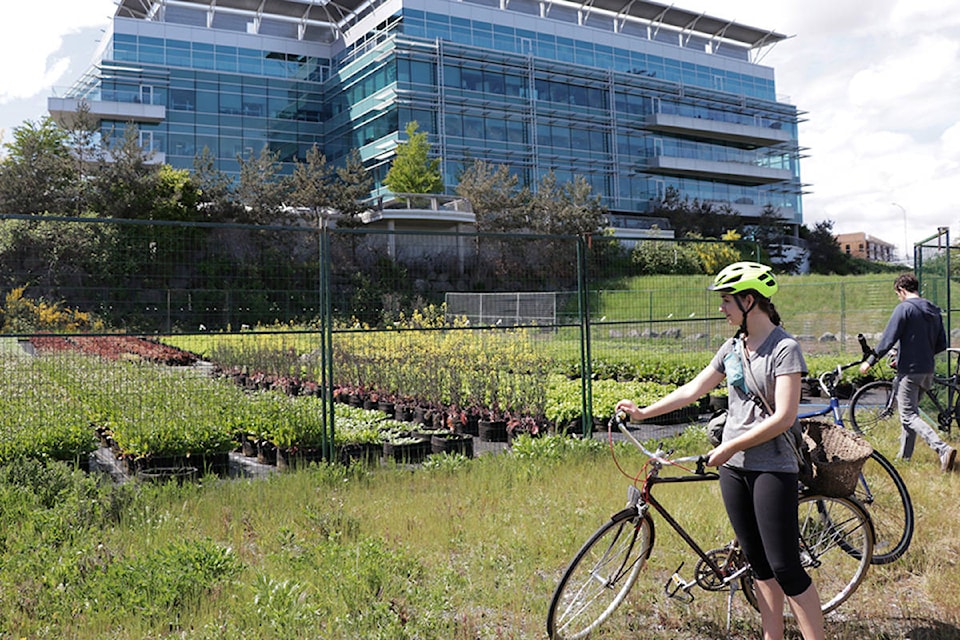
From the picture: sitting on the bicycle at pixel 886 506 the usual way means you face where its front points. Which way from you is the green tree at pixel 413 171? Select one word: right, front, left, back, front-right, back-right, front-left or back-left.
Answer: back

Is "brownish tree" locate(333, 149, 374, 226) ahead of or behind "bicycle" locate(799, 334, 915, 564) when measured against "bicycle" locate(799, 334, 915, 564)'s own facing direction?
behind

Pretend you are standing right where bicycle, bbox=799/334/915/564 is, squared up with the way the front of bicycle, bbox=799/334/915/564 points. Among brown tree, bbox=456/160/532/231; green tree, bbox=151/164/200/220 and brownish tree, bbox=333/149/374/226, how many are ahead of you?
0

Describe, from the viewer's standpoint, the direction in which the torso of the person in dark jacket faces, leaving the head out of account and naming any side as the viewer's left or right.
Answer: facing away from the viewer and to the left of the viewer

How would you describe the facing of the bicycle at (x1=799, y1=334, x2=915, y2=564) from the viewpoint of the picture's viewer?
facing the viewer and to the right of the viewer

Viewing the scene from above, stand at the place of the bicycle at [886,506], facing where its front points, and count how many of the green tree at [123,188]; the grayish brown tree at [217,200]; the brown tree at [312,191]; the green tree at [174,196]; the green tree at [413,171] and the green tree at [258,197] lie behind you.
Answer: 6

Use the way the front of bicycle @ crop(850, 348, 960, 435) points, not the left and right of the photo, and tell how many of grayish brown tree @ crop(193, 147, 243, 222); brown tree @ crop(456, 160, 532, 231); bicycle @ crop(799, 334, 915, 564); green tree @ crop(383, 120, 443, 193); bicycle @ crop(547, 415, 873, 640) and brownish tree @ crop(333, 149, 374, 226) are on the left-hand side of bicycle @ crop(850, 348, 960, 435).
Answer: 2

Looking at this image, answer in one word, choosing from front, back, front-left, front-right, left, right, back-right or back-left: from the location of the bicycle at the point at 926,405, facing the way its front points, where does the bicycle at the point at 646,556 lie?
left

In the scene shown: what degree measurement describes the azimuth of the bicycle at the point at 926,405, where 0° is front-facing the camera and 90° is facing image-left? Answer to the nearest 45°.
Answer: approximately 90°

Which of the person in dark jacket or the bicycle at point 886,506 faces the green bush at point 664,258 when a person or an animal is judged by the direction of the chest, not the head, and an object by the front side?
the person in dark jacket

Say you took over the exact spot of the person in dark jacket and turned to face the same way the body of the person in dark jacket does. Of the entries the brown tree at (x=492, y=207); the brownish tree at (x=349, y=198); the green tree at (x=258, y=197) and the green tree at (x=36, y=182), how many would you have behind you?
0
